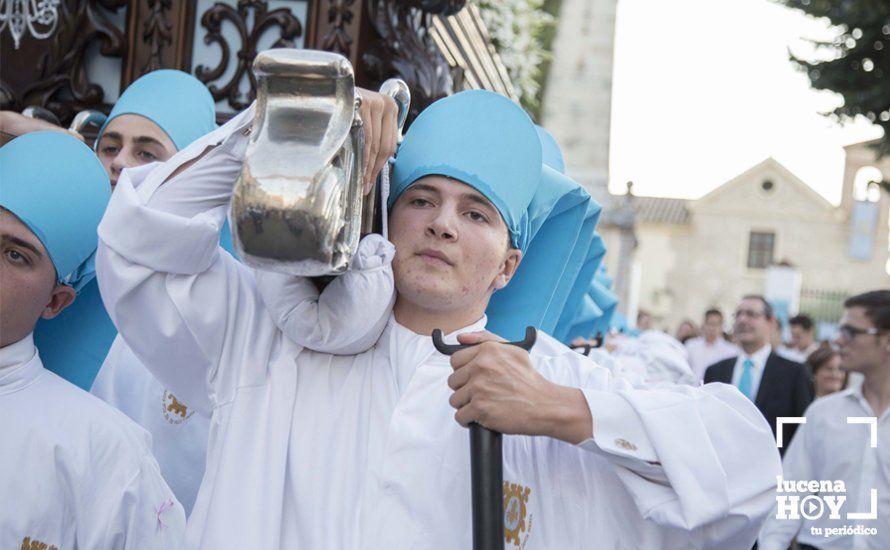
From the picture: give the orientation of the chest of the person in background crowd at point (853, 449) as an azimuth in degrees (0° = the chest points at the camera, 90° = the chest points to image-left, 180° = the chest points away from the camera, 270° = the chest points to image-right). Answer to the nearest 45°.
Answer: approximately 45°

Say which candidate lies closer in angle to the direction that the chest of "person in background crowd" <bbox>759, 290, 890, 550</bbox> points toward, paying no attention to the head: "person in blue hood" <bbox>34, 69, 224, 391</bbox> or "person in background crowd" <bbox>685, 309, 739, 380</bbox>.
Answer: the person in blue hood

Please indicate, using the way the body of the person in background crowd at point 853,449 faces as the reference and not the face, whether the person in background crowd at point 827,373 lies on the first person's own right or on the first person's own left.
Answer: on the first person's own right

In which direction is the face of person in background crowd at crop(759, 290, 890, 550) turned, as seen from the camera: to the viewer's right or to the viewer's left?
to the viewer's left

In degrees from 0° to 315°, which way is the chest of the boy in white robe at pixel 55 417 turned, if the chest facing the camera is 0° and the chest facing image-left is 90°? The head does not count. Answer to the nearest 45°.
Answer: approximately 45°

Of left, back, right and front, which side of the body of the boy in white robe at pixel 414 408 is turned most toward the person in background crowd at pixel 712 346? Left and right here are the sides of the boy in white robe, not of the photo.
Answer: back

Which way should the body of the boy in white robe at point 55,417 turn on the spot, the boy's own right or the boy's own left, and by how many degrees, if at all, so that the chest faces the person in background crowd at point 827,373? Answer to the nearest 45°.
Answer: approximately 180°

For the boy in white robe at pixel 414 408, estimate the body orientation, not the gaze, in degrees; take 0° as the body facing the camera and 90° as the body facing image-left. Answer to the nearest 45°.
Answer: approximately 0°

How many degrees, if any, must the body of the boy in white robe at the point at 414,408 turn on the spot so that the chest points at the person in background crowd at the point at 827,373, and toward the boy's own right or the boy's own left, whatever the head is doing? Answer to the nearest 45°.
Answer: approximately 135° to the boy's own left

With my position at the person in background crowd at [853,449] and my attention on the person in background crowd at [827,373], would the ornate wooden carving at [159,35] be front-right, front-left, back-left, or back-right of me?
back-left
